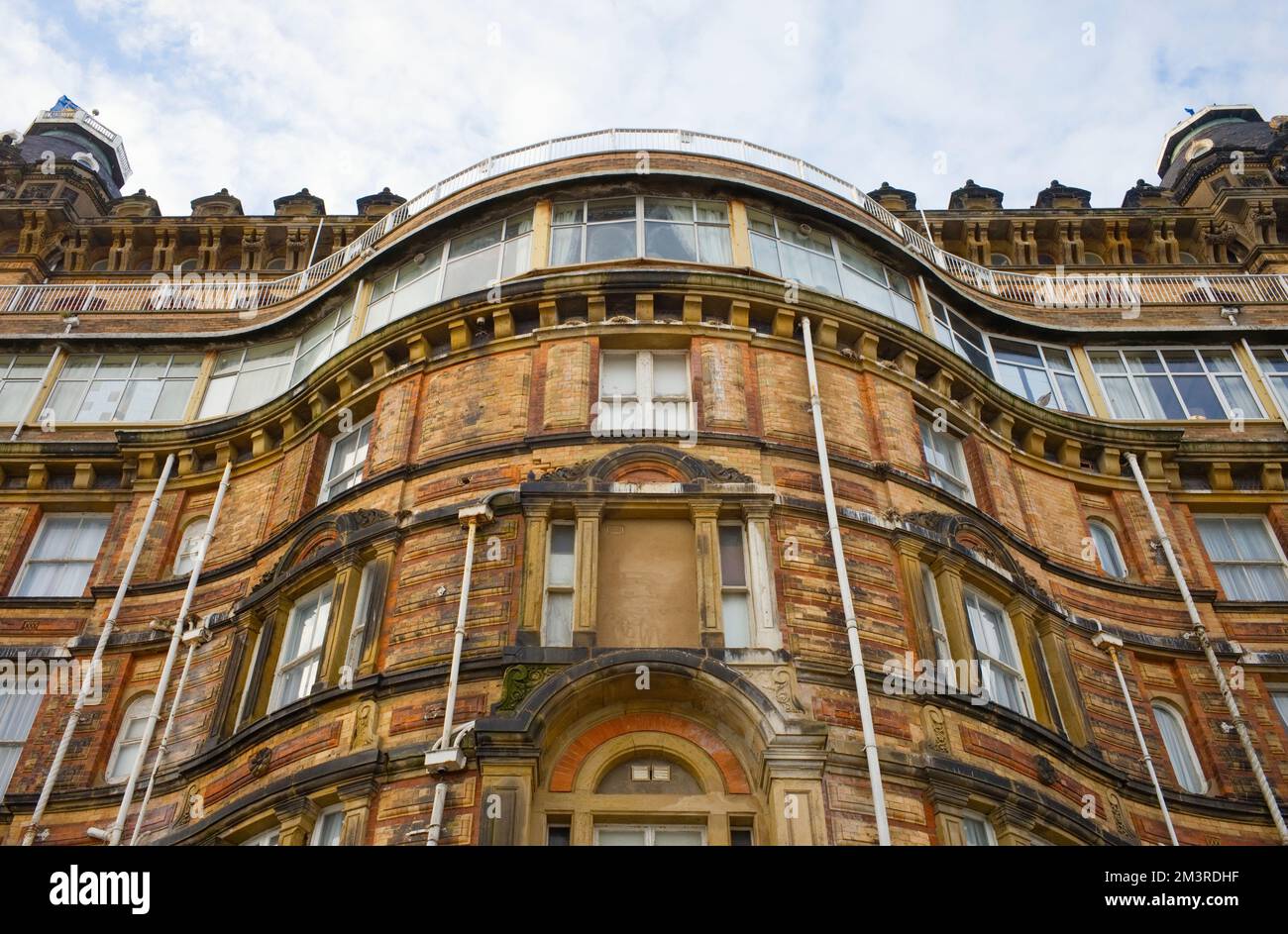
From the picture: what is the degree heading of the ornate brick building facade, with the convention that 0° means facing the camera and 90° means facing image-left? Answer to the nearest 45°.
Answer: approximately 0°
